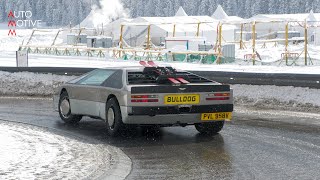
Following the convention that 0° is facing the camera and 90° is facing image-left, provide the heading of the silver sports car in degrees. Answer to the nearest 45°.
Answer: approximately 135°
